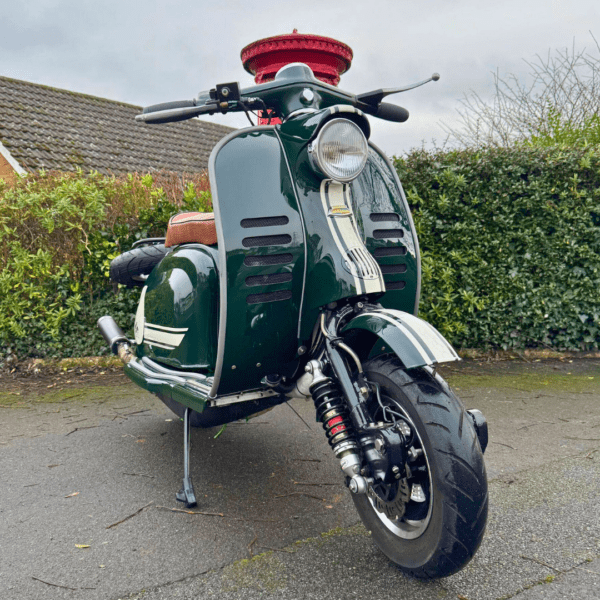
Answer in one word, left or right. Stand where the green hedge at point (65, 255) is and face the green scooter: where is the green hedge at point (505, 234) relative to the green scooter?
left

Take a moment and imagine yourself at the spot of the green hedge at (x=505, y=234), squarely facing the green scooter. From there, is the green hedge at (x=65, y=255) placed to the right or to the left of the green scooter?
right

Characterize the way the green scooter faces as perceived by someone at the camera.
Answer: facing the viewer and to the right of the viewer

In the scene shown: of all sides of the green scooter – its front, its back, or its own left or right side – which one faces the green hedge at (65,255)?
back

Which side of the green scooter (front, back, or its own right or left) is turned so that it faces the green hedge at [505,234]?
left
